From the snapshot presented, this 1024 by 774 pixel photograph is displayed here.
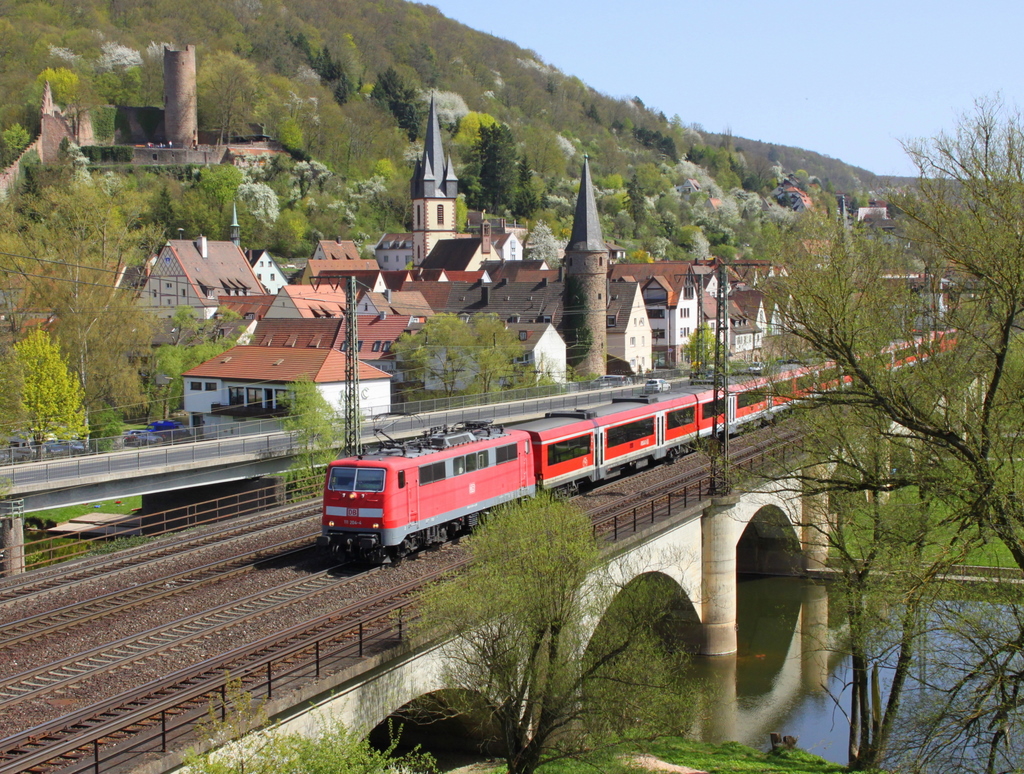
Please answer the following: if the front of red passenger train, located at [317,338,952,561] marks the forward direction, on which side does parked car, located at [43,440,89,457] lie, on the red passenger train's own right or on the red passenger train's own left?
on the red passenger train's own right

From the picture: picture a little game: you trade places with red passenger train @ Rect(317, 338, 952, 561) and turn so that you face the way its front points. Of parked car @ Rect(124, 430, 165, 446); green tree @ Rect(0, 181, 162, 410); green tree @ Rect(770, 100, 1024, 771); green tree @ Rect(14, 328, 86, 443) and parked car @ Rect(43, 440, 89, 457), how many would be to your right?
4

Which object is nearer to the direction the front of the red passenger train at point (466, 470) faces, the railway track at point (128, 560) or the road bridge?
the railway track

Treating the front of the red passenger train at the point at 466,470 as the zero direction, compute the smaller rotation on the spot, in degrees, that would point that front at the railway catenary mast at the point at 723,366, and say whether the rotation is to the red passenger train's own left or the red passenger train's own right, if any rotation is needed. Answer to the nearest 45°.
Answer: approximately 180°

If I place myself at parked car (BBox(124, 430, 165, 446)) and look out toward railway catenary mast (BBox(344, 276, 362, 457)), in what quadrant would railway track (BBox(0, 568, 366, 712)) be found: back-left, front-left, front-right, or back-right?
front-right

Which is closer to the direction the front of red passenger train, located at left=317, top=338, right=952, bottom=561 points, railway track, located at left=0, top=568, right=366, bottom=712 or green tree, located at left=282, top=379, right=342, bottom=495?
the railway track

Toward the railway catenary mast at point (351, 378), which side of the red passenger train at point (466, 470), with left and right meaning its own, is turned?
right

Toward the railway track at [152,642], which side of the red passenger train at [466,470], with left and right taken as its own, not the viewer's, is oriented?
front

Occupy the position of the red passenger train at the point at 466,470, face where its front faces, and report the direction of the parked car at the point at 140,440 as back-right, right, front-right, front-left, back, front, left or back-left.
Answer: right

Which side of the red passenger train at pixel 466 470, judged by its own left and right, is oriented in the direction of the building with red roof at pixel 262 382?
right
